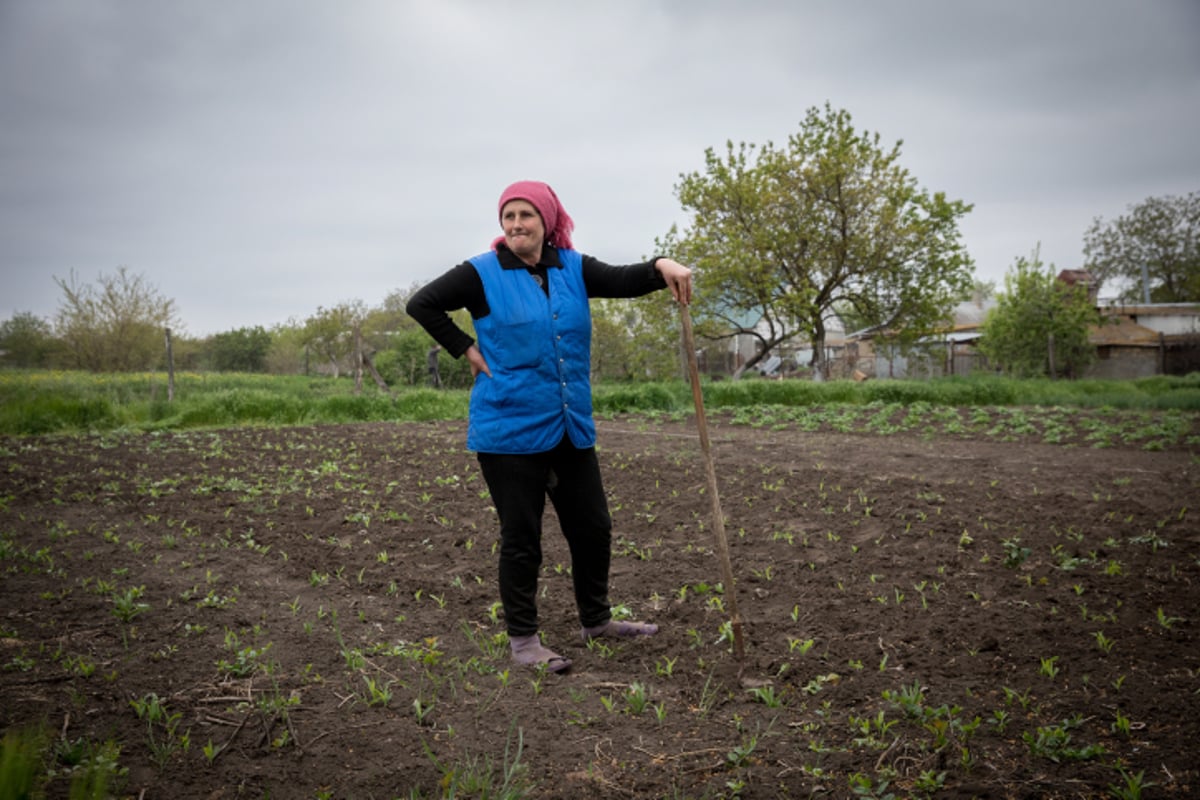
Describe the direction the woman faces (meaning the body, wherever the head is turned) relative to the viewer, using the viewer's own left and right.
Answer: facing the viewer and to the right of the viewer

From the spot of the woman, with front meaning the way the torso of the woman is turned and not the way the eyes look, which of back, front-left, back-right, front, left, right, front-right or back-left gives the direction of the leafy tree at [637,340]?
back-left

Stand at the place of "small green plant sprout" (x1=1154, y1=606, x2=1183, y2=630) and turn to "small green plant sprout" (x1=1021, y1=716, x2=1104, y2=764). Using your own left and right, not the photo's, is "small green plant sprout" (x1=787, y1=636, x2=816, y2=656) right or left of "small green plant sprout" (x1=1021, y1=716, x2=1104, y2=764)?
right

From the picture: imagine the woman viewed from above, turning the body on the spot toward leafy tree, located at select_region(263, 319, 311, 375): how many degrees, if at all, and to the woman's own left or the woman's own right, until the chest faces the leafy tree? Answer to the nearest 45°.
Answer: approximately 135° to the woman's own left

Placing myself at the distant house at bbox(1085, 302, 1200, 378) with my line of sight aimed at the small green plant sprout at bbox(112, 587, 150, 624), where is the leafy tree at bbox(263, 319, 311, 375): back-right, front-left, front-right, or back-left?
front-right

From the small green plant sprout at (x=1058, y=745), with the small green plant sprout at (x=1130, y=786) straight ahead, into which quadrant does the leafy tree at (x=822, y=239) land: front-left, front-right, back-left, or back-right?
back-left

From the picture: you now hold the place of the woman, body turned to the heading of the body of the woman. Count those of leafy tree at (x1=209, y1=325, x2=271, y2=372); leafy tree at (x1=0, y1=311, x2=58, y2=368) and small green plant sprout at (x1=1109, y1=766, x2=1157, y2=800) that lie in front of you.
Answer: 1

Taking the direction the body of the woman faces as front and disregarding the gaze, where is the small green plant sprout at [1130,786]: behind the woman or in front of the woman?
in front

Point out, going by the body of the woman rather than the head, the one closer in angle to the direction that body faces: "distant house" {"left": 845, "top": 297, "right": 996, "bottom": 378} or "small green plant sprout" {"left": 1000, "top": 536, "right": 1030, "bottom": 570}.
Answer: the small green plant sprout

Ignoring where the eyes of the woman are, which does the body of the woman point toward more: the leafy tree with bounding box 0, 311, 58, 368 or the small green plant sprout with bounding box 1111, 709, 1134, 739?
the small green plant sprout
